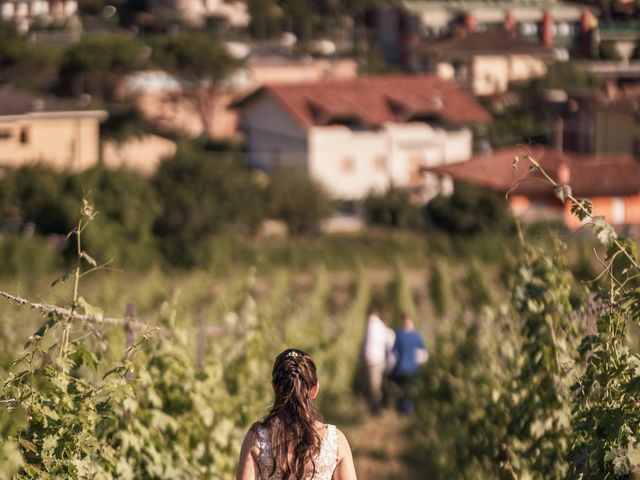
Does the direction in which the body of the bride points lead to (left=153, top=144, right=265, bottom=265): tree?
yes

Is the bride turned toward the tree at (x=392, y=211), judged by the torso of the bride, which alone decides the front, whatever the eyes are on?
yes

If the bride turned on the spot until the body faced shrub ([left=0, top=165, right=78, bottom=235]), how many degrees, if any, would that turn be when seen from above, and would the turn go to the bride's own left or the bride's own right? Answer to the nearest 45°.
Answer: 0° — they already face it

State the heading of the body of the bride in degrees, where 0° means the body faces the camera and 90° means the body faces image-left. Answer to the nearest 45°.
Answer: approximately 180°

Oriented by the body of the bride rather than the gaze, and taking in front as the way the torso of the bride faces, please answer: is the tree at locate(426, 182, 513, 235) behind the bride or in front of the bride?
in front

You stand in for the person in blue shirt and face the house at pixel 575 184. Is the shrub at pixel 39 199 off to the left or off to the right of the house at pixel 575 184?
left

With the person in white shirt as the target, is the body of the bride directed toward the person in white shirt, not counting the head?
yes

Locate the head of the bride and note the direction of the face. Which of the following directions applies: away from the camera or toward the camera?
away from the camera

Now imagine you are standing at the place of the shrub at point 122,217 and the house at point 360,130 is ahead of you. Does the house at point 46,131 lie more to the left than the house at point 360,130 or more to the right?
left

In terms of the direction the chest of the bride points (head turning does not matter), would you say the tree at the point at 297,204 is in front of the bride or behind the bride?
in front

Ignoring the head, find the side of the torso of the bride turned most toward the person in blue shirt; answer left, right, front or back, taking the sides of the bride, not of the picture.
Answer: front
